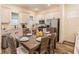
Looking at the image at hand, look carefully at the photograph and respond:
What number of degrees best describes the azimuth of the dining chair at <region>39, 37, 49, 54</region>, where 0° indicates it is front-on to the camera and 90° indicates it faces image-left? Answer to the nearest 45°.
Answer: approximately 135°
